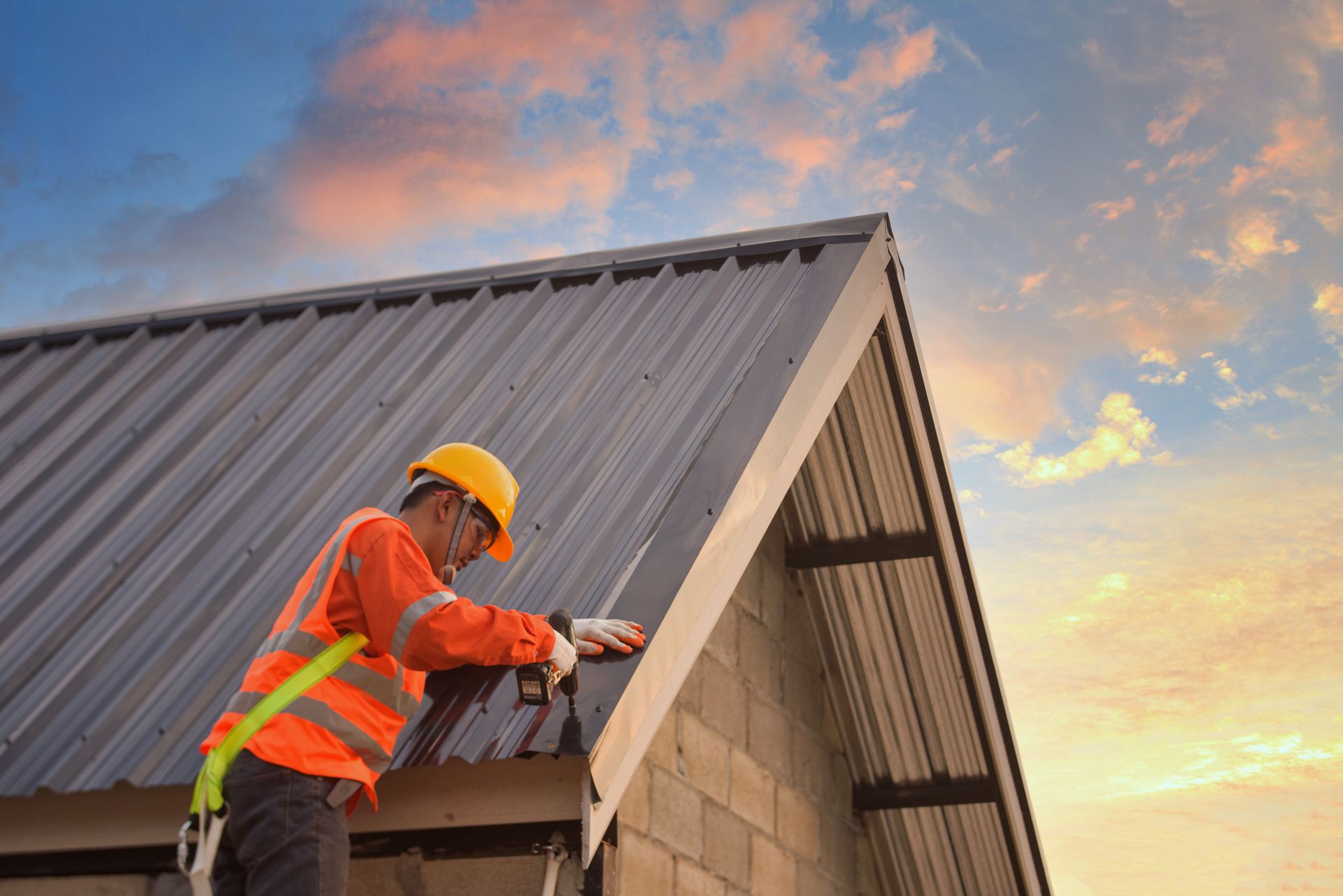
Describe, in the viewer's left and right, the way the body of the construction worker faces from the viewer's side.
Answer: facing to the right of the viewer

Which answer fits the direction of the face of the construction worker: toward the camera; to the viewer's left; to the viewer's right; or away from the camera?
to the viewer's right
